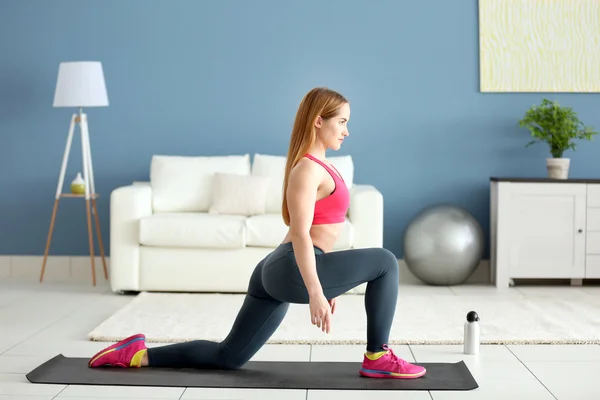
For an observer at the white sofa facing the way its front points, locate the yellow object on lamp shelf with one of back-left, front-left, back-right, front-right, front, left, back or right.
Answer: back-right

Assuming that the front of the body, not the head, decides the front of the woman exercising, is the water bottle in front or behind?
in front

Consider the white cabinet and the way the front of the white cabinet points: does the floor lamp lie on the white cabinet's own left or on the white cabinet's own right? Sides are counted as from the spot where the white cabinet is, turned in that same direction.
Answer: on the white cabinet's own right

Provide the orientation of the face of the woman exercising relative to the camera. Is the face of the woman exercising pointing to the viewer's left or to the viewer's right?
to the viewer's right

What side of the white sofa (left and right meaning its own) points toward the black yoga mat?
front

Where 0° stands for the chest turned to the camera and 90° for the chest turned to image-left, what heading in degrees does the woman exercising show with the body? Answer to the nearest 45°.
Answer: approximately 270°

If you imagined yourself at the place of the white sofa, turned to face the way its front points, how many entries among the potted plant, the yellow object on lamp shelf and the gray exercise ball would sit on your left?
2

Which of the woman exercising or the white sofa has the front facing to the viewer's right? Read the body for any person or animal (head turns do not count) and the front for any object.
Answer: the woman exercising

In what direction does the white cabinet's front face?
toward the camera

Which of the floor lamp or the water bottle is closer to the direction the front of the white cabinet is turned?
the water bottle

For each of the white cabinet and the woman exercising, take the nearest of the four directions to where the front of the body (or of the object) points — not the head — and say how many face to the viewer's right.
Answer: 1

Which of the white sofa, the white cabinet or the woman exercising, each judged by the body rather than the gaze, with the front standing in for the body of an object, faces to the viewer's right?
the woman exercising

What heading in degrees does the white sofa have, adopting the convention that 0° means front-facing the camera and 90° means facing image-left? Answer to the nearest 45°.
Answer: approximately 0°

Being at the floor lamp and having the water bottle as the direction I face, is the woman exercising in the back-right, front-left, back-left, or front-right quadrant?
front-right

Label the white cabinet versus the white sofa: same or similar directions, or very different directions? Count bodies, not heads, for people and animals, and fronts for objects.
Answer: same or similar directions

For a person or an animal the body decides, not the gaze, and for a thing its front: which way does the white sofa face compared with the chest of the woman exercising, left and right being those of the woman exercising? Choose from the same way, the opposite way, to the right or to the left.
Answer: to the right

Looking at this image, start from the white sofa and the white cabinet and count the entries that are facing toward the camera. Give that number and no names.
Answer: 2

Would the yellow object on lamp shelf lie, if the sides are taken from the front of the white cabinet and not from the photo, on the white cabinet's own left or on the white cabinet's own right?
on the white cabinet's own right

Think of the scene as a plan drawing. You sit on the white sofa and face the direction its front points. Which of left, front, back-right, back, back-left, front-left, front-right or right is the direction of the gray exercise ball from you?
left
